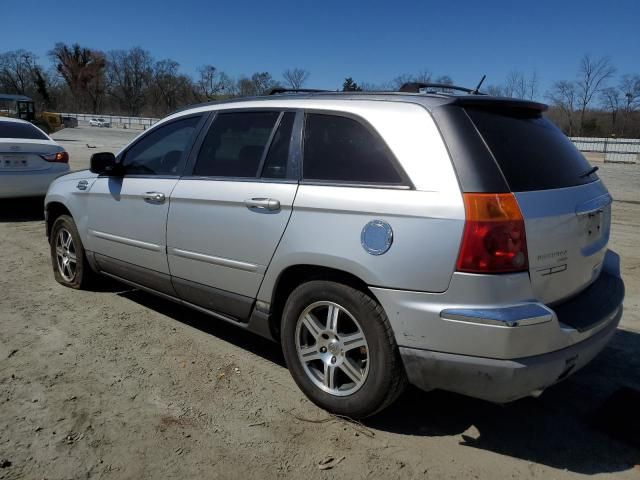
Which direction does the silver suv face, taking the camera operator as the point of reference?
facing away from the viewer and to the left of the viewer

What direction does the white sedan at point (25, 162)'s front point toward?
away from the camera

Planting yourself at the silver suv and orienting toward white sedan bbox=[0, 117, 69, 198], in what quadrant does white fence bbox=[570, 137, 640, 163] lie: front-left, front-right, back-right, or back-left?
front-right

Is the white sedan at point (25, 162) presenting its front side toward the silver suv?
no

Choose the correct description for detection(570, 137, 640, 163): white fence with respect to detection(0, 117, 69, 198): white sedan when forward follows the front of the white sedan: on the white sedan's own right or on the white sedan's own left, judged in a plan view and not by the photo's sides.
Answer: on the white sedan's own right

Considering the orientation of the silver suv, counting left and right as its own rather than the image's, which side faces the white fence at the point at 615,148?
right

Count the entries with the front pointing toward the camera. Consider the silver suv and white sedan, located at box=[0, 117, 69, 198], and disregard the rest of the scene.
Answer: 0

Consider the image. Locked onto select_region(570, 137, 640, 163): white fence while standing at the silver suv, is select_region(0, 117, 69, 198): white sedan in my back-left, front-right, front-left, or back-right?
front-left

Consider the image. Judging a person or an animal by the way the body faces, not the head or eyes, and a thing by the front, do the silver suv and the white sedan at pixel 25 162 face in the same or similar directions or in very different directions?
same or similar directions

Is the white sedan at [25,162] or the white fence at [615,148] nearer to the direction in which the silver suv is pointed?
the white sedan

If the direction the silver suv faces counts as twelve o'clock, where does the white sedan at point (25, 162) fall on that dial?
The white sedan is roughly at 12 o'clock from the silver suv.

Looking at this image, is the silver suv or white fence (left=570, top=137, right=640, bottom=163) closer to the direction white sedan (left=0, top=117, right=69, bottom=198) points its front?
the white fence
